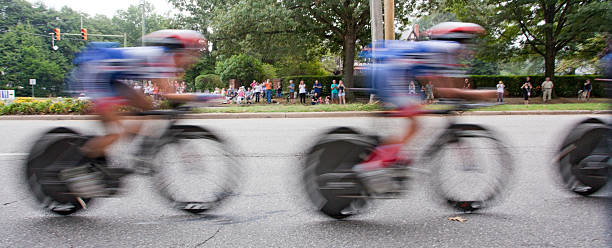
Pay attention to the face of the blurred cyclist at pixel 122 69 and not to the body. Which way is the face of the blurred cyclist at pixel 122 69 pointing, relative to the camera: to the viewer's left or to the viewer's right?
to the viewer's right

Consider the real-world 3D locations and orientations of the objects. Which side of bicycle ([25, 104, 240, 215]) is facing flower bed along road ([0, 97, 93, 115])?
left

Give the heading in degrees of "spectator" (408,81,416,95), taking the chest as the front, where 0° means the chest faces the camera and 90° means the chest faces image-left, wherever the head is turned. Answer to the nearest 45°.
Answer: approximately 0°

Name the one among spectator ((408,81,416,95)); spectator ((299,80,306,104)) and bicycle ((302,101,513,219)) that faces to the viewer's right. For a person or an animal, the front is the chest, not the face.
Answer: the bicycle

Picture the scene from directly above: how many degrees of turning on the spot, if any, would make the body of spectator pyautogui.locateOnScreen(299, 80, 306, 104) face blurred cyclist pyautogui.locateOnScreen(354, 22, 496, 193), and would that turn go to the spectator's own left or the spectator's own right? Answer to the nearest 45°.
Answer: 0° — they already face them

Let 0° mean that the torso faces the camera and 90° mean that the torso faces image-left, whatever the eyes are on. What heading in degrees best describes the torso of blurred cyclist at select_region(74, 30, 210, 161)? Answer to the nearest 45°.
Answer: approximately 270°

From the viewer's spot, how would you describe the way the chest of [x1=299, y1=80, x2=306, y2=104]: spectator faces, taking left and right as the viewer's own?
facing the viewer

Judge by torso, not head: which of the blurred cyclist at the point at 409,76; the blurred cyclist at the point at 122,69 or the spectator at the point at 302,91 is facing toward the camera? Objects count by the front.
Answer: the spectator

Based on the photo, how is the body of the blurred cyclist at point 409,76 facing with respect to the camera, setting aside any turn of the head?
to the viewer's right

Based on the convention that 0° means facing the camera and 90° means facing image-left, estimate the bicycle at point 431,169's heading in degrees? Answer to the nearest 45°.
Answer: approximately 270°

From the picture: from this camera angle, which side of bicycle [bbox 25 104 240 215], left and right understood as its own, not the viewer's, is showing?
right

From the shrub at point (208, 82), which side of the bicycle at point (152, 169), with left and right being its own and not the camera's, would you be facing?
left
